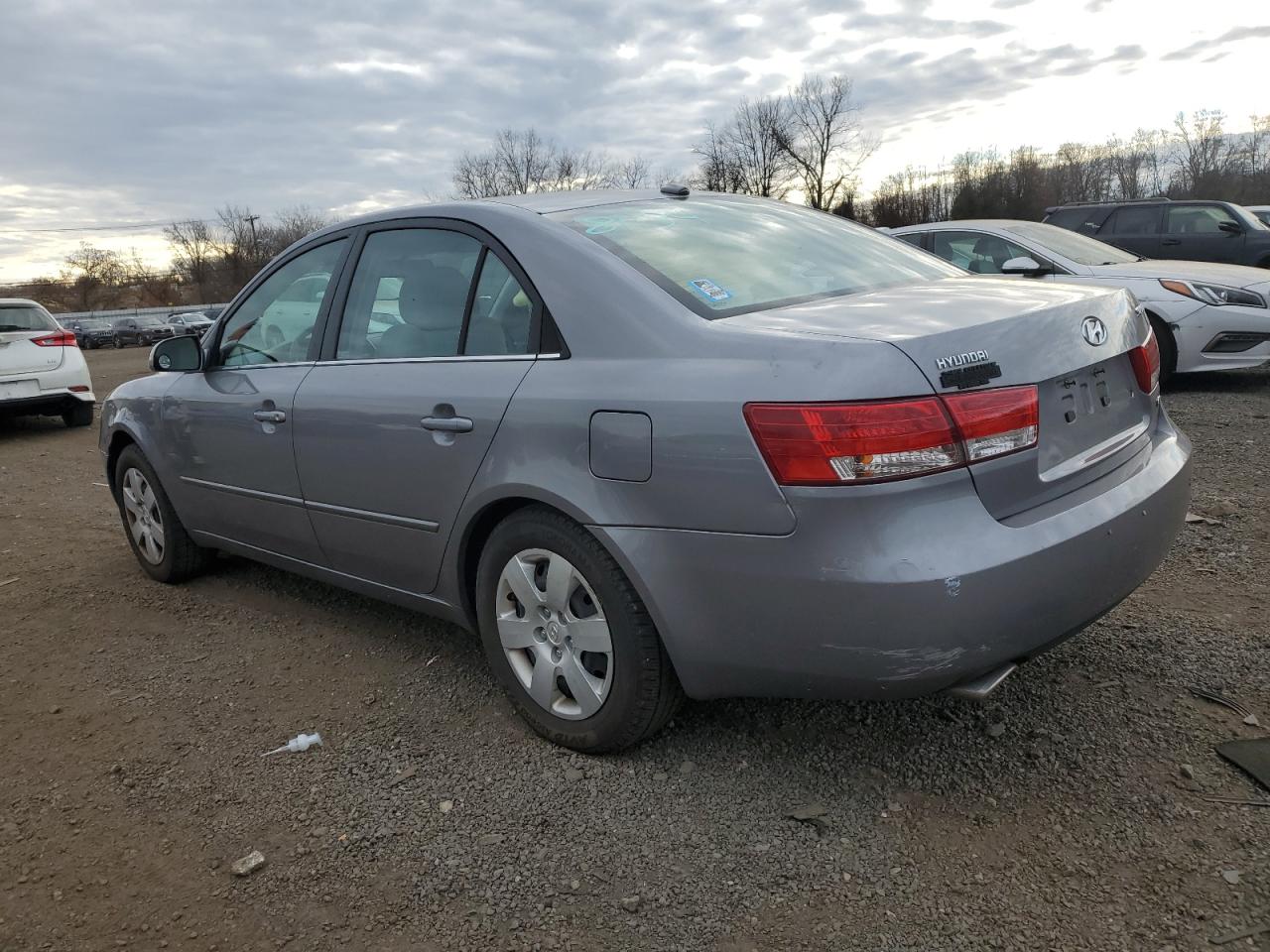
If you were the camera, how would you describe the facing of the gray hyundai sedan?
facing away from the viewer and to the left of the viewer

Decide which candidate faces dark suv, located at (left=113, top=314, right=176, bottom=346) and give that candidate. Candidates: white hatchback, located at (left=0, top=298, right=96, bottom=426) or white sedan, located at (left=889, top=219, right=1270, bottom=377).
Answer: white hatchback, located at (left=0, top=298, right=96, bottom=426)

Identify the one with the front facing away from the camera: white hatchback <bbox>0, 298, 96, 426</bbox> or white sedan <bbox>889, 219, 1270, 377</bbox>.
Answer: white hatchback <bbox>0, 298, 96, 426</bbox>

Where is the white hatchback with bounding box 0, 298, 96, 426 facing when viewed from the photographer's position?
facing away from the viewer

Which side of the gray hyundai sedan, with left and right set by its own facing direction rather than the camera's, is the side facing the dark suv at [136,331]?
front

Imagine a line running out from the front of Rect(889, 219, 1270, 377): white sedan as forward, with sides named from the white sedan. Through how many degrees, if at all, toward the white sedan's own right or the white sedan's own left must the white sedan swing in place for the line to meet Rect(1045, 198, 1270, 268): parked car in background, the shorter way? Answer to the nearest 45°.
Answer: approximately 135° to the white sedan's own left

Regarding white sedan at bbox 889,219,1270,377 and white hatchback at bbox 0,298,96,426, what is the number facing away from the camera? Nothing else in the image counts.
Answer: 1

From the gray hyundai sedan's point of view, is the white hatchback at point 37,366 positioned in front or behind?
in front

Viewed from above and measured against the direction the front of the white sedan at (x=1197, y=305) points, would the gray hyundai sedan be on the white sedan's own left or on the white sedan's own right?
on the white sedan's own right

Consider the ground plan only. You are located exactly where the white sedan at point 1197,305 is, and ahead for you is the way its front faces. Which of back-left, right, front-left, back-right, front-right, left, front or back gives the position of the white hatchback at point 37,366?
back-right

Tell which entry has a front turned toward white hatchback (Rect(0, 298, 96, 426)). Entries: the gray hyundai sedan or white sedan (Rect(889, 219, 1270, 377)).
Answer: the gray hyundai sedan

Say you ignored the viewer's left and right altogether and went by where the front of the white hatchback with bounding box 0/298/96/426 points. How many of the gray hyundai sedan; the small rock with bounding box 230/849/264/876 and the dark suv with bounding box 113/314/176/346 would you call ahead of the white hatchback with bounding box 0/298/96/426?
1

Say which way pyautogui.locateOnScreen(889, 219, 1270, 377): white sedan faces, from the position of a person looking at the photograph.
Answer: facing the viewer and to the right of the viewer

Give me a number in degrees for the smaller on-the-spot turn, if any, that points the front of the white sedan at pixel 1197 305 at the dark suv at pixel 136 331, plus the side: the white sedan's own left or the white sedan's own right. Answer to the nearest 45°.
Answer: approximately 180°

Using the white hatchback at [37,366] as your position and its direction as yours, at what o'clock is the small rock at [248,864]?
The small rock is roughly at 6 o'clock from the white hatchback.
